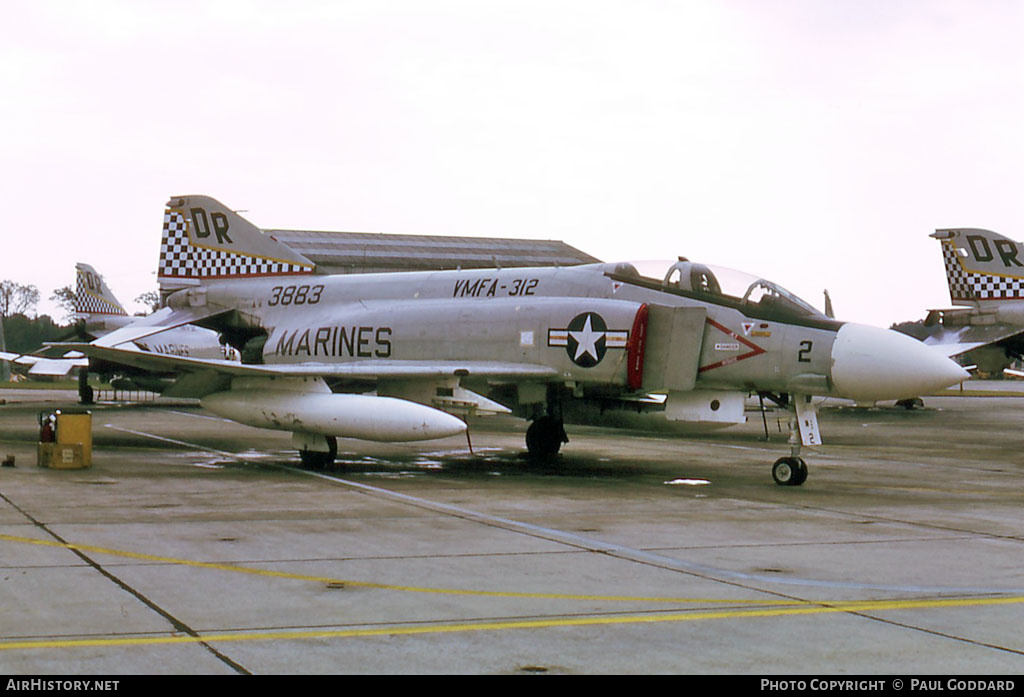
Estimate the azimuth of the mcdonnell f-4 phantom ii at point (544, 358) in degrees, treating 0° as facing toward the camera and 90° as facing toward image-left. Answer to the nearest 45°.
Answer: approximately 315°
